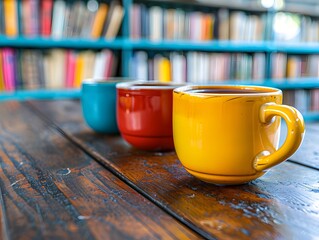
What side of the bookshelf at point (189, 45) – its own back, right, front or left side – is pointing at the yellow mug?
front

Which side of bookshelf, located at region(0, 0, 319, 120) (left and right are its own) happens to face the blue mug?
front

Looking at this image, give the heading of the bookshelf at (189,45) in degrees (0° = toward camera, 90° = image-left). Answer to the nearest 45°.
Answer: approximately 0°

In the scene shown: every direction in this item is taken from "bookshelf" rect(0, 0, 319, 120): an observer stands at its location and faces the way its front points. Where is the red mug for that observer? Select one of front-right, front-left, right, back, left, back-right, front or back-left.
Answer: front

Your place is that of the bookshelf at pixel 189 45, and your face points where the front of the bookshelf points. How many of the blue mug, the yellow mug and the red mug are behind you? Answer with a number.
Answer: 0

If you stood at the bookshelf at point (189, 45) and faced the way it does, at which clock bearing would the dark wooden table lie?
The dark wooden table is roughly at 12 o'clock from the bookshelf.
